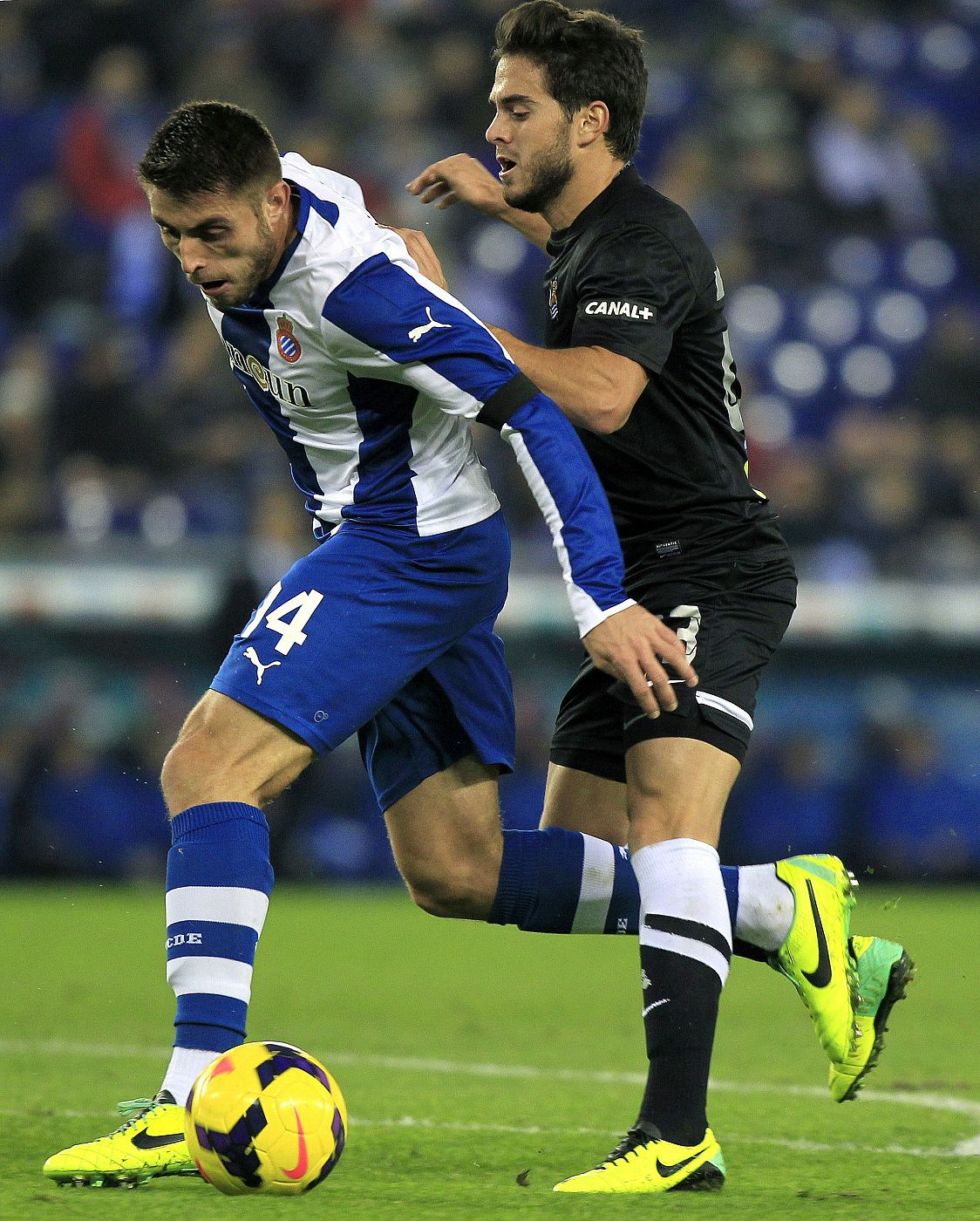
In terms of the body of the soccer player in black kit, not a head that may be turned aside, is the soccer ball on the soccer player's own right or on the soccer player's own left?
on the soccer player's own left

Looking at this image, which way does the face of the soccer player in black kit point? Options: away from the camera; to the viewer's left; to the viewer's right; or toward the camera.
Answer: to the viewer's left

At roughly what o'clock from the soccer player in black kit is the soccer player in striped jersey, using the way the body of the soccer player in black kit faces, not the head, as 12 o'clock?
The soccer player in striped jersey is roughly at 11 o'clock from the soccer player in black kit.

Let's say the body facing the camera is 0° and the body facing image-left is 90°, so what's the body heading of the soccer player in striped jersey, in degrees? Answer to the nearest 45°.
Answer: approximately 45°

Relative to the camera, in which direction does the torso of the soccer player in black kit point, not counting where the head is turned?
to the viewer's left
